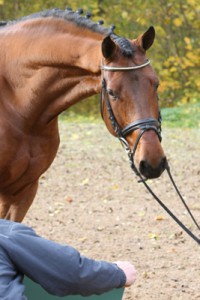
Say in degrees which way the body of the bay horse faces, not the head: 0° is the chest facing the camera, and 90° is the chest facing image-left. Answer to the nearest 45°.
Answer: approximately 315°
